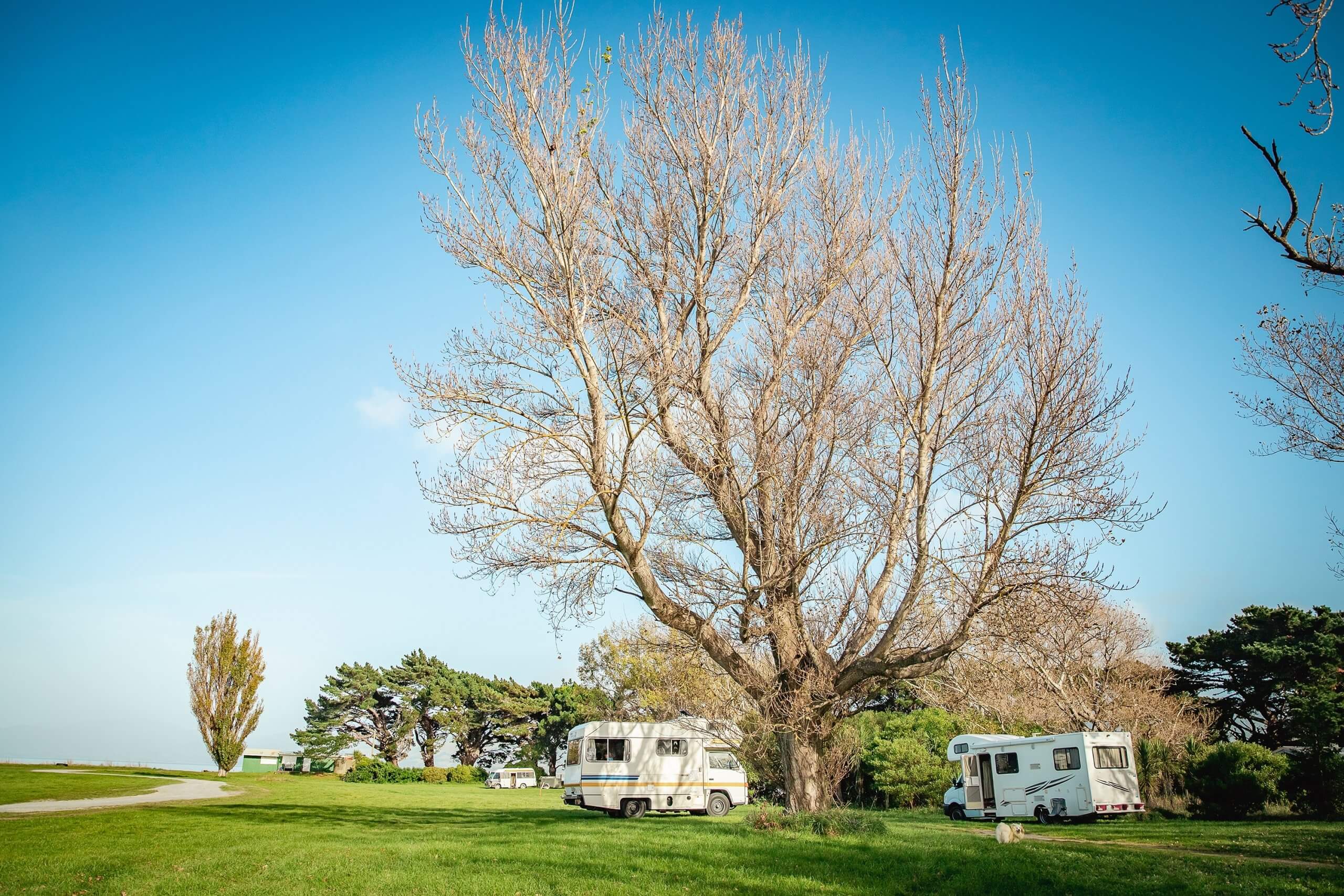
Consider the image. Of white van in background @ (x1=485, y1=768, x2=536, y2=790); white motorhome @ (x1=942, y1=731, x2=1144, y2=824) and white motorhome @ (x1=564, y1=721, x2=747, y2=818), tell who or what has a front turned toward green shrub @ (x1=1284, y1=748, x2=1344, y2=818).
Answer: white motorhome @ (x1=564, y1=721, x2=747, y2=818)

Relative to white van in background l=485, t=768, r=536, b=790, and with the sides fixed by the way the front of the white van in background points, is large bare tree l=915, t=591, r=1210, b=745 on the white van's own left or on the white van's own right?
on the white van's own left

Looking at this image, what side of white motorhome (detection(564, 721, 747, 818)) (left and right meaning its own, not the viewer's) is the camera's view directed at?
right

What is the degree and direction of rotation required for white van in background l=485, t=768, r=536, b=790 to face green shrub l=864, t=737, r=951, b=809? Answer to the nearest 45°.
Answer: approximately 135° to its left

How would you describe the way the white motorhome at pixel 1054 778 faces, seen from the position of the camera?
facing away from the viewer and to the left of the viewer

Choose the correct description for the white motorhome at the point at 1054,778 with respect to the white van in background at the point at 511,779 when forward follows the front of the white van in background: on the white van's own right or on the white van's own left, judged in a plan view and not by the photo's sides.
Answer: on the white van's own left

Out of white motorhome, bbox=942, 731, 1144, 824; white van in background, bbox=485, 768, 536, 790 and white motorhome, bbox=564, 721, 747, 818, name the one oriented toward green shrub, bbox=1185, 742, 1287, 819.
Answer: white motorhome, bbox=564, 721, 747, 818

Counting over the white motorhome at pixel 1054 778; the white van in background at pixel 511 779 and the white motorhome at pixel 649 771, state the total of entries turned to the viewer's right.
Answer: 1

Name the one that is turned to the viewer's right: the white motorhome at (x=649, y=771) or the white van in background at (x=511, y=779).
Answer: the white motorhome

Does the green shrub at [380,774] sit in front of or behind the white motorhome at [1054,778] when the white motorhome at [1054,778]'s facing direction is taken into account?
in front

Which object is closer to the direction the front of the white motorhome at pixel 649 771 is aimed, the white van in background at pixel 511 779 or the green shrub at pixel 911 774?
the green shrub
